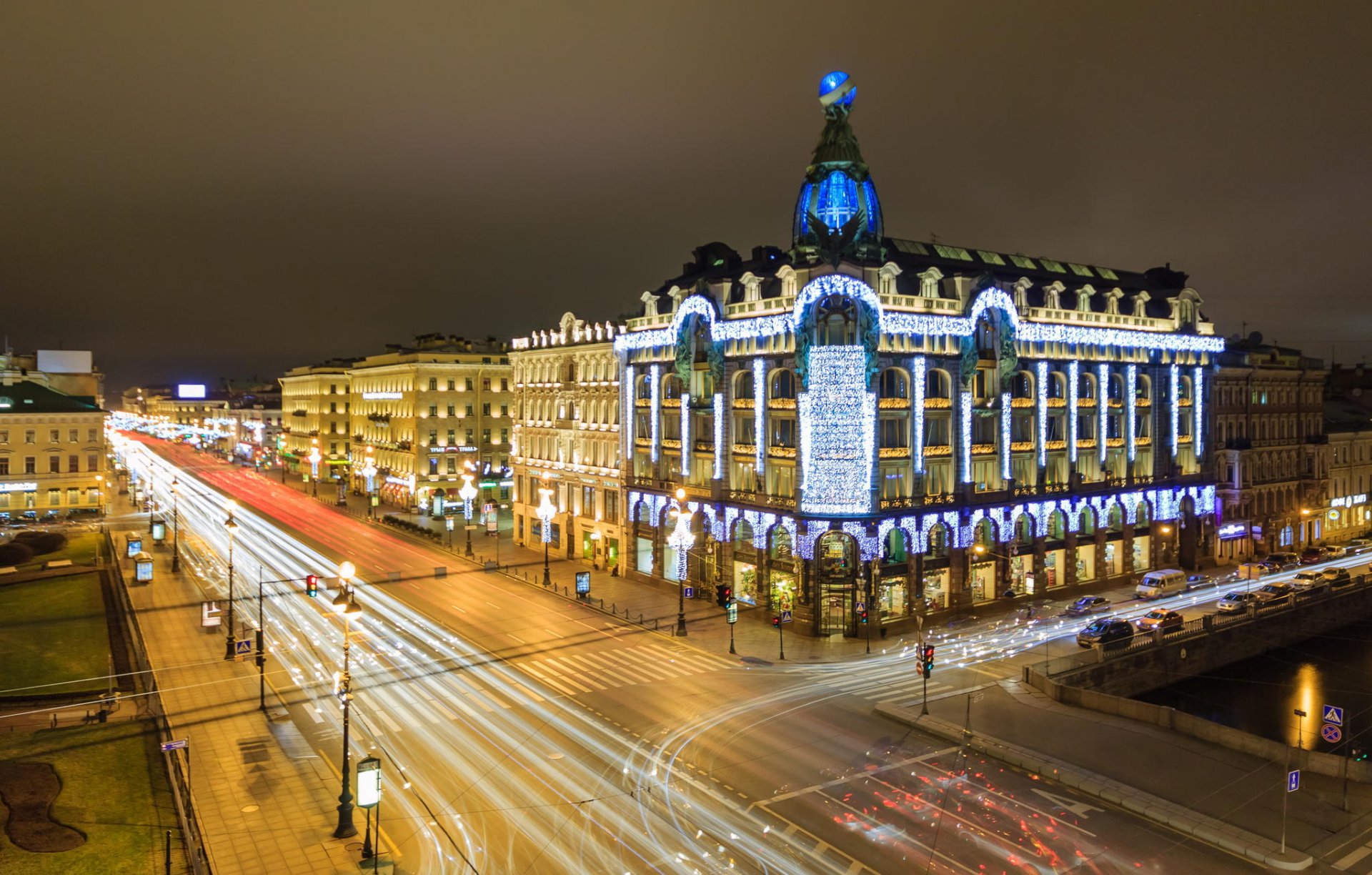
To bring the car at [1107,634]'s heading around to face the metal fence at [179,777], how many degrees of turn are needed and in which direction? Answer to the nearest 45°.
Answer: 0° — it already faces it

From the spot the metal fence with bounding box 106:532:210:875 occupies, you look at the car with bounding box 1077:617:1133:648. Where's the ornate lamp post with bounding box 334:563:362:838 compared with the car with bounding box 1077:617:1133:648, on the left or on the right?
right

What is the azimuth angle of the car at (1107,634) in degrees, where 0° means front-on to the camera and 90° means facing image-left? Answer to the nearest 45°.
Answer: approximately 45°

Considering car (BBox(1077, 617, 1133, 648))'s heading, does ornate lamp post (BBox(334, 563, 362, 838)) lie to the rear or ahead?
ahead
